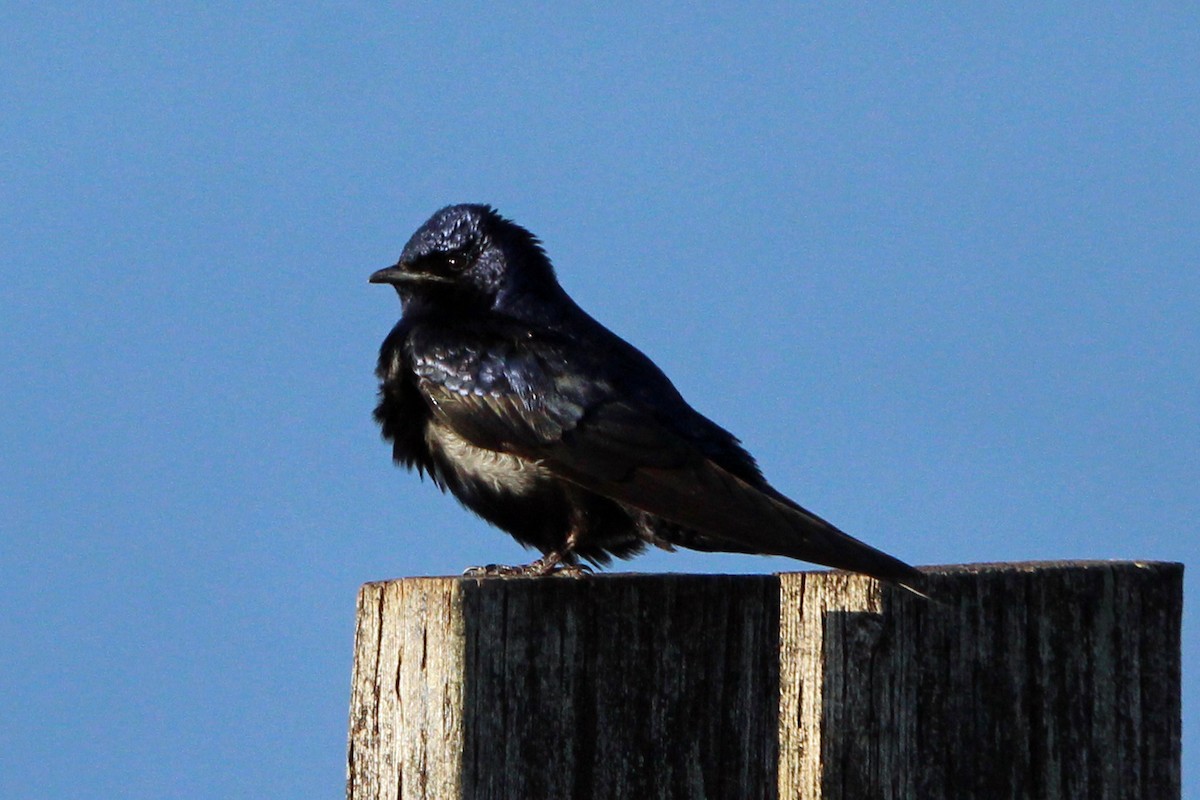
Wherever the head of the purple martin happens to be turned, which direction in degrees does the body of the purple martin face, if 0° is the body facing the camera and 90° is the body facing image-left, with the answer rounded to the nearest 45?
approximately 90°
